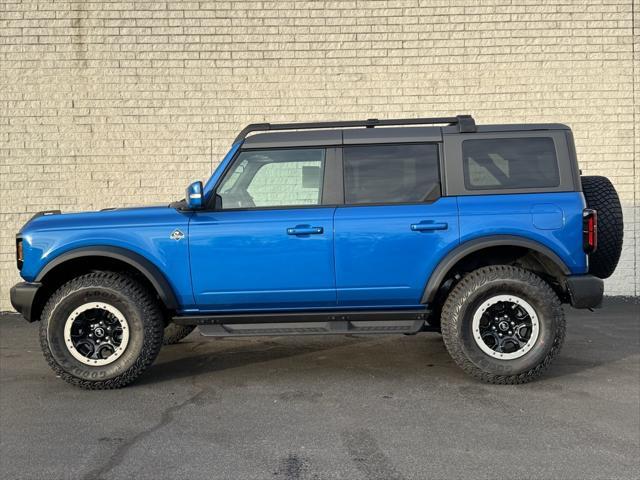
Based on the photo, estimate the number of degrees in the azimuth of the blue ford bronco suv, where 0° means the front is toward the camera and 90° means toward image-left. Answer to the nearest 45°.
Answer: approximately 90°
